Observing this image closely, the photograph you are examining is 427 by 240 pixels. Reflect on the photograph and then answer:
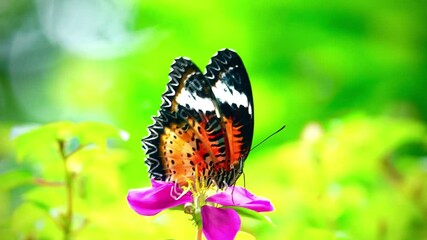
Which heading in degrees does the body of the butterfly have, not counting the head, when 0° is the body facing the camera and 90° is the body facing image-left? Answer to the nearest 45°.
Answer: approximately 270°
